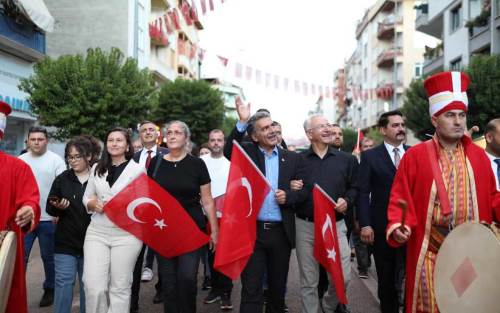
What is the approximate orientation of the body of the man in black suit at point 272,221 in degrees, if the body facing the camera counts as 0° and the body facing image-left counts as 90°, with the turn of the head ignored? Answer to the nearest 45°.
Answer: approximately 0°

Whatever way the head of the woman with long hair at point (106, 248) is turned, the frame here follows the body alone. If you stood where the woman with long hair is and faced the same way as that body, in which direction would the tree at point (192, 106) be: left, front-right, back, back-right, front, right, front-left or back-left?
back

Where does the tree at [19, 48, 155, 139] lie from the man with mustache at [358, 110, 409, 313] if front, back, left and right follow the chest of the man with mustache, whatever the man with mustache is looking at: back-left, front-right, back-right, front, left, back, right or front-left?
back

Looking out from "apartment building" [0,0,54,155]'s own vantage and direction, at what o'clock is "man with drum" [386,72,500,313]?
The man with drum is roughly at 1 o'clock from the apartment building.

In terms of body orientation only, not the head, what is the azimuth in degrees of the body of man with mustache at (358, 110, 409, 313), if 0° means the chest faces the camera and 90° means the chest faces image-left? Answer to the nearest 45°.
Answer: approximately 315°

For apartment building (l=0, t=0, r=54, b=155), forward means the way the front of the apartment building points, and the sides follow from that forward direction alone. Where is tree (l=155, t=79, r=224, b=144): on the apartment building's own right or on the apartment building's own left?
on the apartment building's own left

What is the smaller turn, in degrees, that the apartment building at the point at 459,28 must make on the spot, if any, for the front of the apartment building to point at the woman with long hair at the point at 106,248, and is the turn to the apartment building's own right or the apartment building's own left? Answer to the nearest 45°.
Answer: approximately 45° to the apartment building's own left

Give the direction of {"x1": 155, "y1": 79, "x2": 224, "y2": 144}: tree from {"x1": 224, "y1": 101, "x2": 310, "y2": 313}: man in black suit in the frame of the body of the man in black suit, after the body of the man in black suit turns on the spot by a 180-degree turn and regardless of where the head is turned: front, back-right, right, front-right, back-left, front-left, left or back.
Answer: front

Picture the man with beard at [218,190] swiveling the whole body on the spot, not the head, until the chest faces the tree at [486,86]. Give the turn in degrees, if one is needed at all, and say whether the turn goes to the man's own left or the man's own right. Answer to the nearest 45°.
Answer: approximately 135° to the man's own left

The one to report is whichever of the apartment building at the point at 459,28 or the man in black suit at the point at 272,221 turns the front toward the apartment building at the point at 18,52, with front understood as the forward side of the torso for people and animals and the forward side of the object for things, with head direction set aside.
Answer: the apartment building at the point at 459,28
